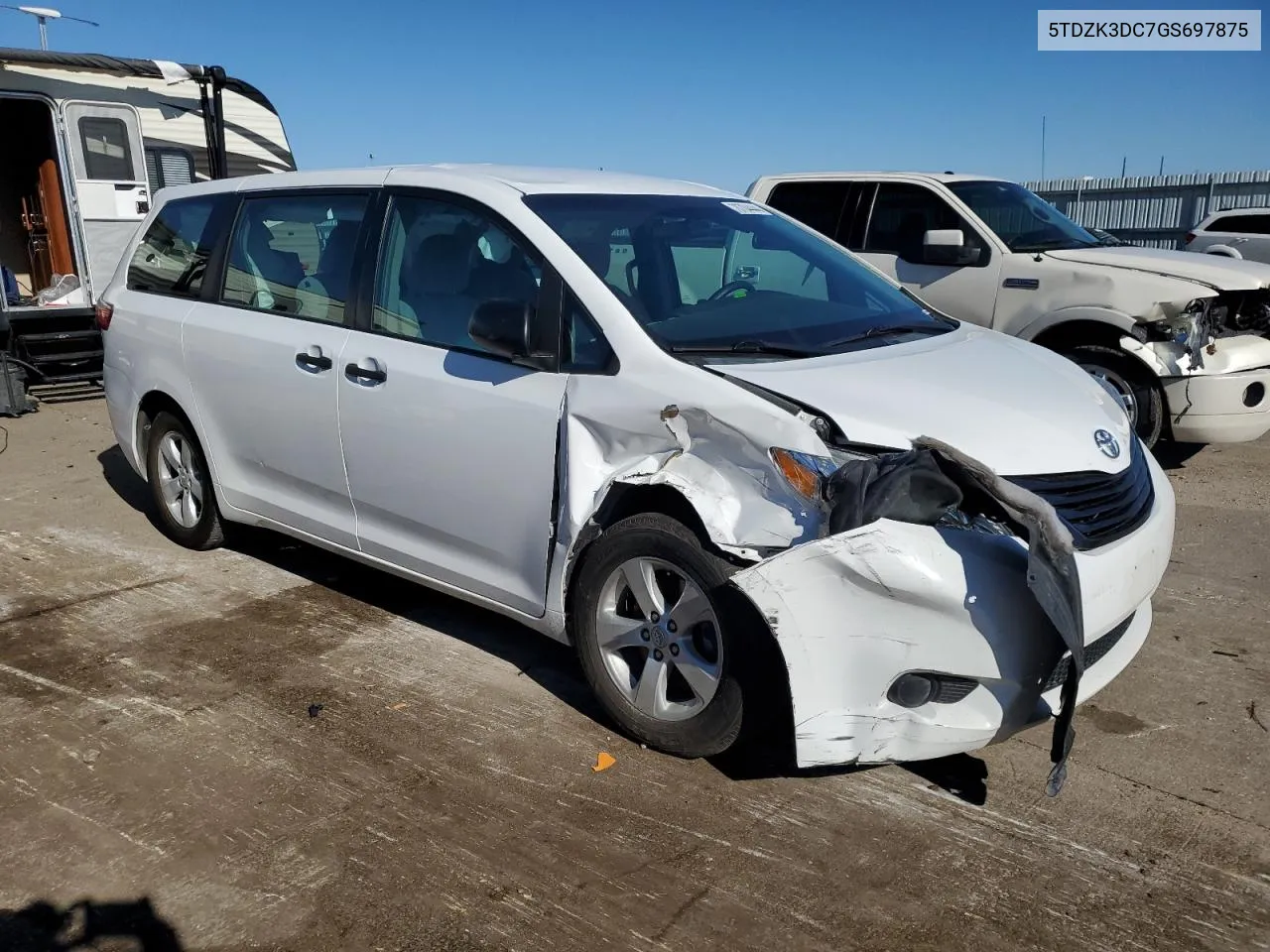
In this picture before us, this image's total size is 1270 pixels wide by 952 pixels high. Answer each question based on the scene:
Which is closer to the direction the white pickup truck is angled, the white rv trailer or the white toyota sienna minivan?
the white toyota sienna minivan

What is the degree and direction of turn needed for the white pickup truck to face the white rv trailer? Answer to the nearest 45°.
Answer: approximately 135° to its right

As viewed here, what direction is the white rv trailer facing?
to the viewer's right

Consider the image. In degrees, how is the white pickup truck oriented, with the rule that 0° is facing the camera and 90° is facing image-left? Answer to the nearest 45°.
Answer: approximately 315°

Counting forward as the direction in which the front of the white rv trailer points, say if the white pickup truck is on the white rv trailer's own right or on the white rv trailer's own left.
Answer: on the white rv trailer's own right

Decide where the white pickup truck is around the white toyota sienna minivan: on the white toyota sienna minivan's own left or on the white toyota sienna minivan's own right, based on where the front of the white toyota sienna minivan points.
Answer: on the white toyota sienna minivan's own left
